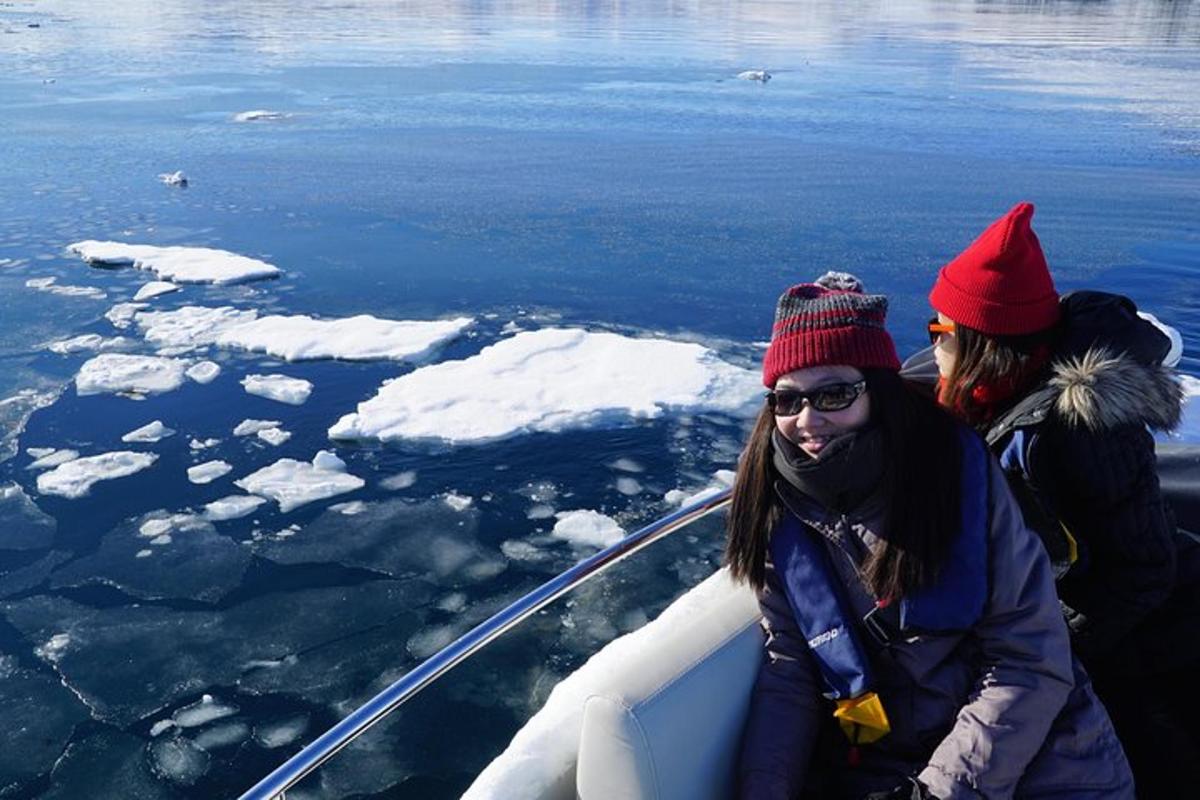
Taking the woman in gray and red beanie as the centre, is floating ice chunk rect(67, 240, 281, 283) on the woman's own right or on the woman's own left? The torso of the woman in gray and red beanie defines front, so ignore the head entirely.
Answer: on the woman's own right

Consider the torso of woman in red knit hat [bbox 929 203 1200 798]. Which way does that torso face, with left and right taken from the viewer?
facing to the left of the viewer

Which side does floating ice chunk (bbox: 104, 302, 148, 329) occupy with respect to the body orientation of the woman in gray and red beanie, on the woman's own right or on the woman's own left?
on the woman's own right

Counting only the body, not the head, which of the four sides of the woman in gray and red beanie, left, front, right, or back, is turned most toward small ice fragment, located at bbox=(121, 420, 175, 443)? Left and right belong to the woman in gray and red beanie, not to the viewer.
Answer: right

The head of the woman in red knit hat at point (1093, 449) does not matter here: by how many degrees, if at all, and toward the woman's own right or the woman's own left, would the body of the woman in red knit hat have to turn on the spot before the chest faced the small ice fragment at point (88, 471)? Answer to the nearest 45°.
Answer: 0° — they already face it

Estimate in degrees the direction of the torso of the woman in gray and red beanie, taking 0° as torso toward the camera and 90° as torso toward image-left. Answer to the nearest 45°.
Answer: approximately 45°

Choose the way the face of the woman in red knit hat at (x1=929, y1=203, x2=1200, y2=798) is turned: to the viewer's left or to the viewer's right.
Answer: to the viewer's left

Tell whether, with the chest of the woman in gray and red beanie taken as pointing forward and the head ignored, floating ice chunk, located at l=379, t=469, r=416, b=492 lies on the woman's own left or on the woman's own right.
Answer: on the woman's own right
